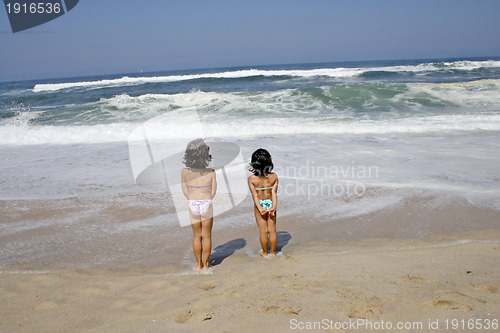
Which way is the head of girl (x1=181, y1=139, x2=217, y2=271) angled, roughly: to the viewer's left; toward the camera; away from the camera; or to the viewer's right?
away from the camera

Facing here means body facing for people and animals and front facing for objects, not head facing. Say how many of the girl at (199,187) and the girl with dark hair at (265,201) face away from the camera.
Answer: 2

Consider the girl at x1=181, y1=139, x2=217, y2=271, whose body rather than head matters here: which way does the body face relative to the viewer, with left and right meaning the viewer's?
facing away from the viewer

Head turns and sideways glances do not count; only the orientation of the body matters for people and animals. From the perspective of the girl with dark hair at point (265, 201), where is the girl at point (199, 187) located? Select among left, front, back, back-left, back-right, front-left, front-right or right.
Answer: left

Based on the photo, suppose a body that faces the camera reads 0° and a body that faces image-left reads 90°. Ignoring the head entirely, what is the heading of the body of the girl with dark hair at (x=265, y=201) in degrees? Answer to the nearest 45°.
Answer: approximately 180°

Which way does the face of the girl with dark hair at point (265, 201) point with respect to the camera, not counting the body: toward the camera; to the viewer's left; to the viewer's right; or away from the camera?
away from the camera

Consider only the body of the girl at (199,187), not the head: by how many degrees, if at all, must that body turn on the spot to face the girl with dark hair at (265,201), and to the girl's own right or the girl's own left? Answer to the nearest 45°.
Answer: approximately 90° to the girl's own right
